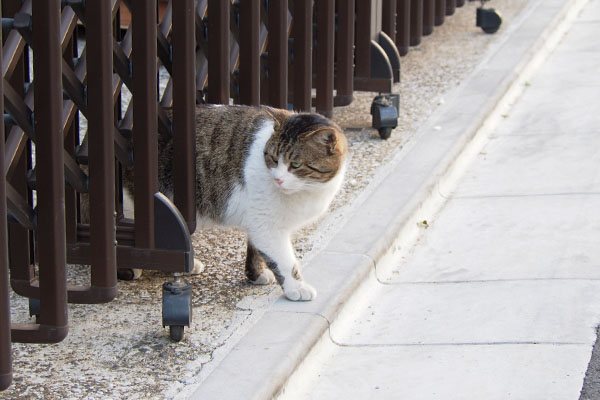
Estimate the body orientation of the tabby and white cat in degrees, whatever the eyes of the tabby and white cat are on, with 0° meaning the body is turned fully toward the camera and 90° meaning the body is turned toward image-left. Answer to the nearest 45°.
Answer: approximately 315°
